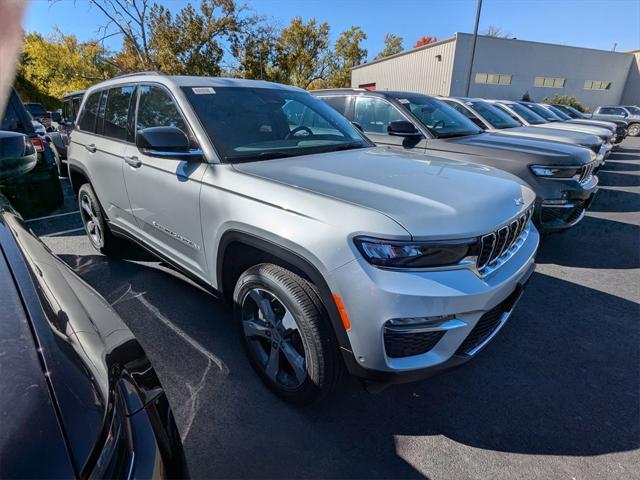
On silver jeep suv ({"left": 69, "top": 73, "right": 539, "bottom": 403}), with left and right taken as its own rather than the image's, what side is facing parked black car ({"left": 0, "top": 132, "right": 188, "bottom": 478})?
right

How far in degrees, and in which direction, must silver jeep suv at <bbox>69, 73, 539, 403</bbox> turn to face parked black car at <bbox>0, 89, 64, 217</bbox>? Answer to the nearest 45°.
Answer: approximately 180°

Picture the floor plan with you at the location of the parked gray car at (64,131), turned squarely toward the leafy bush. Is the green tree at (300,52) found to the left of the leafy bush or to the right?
left

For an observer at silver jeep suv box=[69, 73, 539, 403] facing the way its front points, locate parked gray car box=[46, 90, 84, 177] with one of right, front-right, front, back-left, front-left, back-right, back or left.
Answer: back

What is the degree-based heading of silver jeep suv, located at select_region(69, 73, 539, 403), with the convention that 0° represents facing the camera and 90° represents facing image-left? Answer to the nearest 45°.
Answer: approximately 315°

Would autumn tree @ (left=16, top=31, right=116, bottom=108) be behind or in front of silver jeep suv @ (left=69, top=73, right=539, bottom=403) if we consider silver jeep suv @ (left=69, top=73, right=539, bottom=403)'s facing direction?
behind

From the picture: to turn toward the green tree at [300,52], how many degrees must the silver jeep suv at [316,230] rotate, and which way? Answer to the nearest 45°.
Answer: approximately 135° to its left

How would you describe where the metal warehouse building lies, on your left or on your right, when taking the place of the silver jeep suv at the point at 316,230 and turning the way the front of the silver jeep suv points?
on your left

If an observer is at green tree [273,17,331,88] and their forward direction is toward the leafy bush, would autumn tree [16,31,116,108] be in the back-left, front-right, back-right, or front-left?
back-right

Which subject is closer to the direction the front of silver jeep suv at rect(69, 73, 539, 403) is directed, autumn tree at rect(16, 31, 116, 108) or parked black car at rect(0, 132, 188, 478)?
the parked black car

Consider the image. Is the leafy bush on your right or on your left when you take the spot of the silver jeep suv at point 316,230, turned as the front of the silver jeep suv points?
on your left
